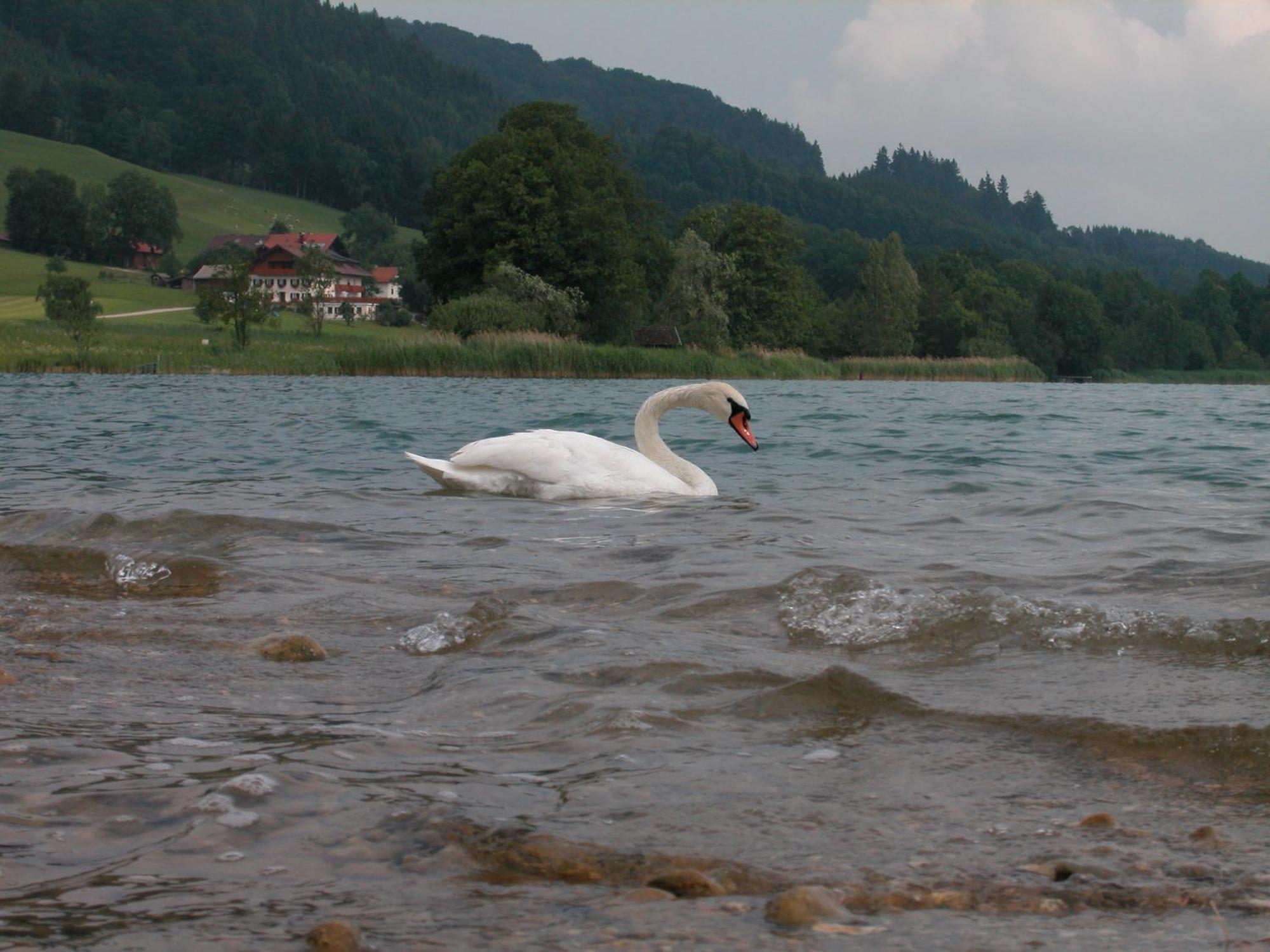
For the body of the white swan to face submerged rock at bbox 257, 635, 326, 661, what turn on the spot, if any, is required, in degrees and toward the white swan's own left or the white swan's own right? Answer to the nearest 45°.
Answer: approximately 90° to the white swan's own right

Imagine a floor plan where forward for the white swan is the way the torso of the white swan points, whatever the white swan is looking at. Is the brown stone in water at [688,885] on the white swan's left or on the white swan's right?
on the white swan's right

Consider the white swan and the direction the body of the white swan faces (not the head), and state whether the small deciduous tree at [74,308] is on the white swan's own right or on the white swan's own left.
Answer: on the white swan's own left

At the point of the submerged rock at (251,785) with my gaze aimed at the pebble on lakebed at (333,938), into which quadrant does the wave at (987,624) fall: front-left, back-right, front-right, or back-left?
back-left

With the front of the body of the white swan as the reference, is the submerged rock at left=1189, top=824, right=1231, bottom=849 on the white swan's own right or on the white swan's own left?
on the white swan's own right

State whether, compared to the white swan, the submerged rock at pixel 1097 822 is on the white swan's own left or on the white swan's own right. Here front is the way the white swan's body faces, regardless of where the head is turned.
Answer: on the white swan's own right

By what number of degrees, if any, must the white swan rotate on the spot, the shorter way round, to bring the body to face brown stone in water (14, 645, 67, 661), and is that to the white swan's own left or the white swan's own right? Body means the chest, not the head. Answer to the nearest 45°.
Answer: approximately 90° to the white swan's own right

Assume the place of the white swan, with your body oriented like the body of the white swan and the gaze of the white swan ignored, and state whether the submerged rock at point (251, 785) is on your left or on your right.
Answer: on your right

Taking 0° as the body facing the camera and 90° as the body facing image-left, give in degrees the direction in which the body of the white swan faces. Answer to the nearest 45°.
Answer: approximately 270°

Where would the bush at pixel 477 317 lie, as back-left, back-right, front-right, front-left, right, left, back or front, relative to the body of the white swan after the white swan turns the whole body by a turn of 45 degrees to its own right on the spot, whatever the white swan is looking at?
back-left

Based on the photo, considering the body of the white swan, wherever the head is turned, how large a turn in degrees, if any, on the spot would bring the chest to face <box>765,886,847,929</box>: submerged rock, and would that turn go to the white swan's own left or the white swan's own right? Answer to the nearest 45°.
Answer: approximately 90° to the white swan's own right

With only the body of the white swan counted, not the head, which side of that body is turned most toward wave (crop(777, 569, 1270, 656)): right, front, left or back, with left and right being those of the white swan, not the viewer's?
right

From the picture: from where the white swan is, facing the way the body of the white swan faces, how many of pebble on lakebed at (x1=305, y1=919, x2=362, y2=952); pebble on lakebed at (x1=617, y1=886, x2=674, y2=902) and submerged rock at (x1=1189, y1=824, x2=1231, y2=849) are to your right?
3

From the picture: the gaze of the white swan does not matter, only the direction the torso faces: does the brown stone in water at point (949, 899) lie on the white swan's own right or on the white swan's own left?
on the white swan's own right
